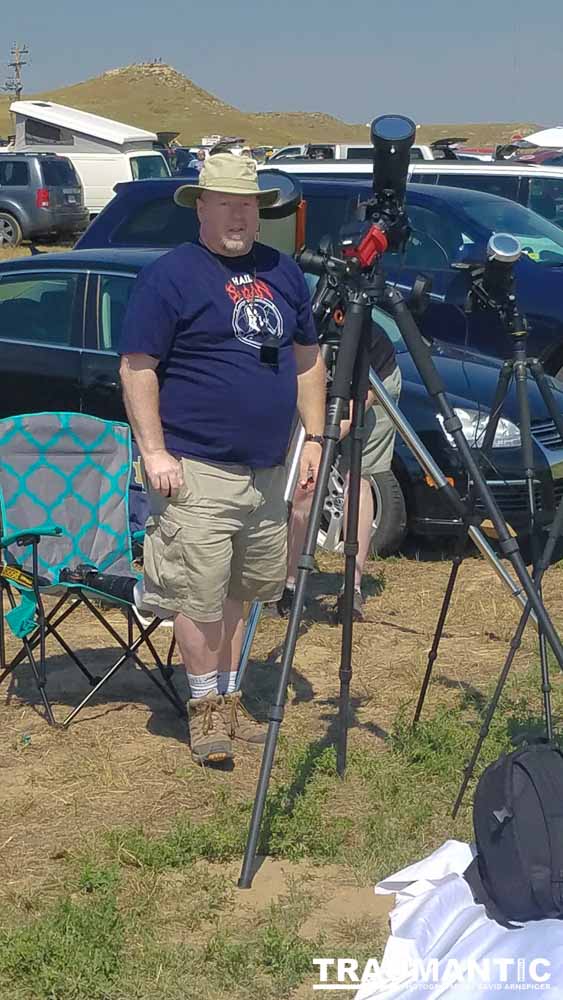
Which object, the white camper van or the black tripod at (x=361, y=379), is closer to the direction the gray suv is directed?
the white camper van

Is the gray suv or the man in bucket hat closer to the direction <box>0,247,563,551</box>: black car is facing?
the man in bucket hat

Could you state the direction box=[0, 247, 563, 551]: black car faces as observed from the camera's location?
facing the viewer and to the right of the viewer

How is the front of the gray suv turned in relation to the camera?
facing away from the viewer and to the left of the viewer

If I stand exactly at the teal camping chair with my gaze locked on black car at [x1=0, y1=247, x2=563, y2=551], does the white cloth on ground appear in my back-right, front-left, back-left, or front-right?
back-right

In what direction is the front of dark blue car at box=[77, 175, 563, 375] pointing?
to the viewer's right
